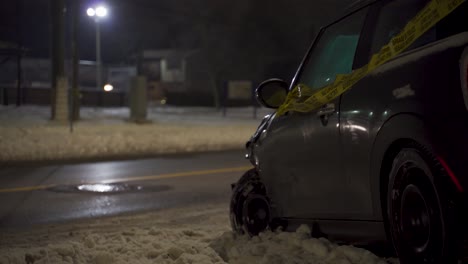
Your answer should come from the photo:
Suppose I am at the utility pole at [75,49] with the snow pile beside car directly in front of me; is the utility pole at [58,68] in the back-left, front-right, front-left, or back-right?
front-right

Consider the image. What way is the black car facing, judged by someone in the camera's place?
facing away from the viewer and to the left of the viewer

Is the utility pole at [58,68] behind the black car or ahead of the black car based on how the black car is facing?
ahead
